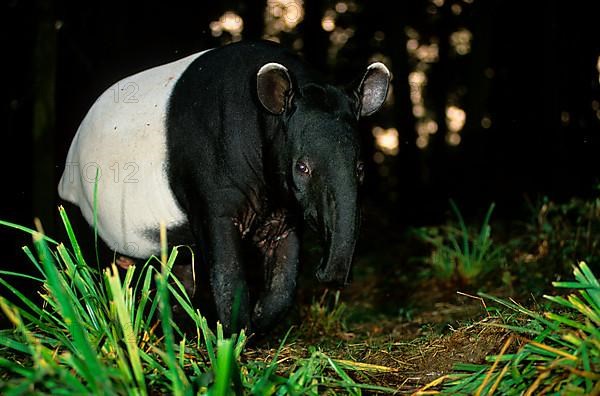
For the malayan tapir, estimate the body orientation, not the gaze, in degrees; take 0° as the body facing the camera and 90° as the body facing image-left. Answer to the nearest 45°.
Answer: approximately 315°

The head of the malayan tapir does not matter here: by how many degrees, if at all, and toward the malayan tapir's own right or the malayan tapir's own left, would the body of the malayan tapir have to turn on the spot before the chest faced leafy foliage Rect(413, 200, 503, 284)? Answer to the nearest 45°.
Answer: approximately 90° to the malayan tapir's own left
